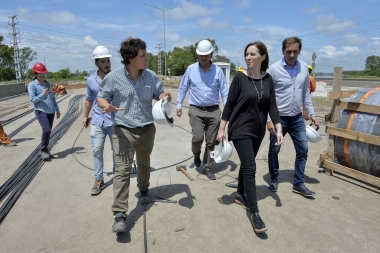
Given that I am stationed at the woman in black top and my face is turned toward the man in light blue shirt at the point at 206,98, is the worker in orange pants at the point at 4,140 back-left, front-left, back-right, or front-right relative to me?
front-left

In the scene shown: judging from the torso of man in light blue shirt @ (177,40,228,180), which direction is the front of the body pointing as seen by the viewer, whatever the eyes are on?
toward the camera

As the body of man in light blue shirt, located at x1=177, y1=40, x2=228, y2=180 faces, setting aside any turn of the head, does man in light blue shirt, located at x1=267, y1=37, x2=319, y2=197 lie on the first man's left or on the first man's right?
on the first man's left

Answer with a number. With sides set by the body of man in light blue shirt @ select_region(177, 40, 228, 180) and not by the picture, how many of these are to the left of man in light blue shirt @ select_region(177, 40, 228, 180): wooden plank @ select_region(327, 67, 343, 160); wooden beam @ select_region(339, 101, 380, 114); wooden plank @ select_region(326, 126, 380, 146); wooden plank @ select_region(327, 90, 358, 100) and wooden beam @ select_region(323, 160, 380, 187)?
5

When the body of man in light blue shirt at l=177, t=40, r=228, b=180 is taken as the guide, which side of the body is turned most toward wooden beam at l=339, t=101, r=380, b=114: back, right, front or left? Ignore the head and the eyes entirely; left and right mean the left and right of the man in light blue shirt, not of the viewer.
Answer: left

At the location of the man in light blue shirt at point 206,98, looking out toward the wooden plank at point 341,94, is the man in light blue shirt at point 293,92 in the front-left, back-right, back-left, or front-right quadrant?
front-right

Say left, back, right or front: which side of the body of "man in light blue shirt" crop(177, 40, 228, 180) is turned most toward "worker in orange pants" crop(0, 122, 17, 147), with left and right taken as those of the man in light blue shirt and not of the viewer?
right

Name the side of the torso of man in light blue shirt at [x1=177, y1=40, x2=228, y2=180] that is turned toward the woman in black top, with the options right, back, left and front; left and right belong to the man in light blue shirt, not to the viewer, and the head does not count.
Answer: front

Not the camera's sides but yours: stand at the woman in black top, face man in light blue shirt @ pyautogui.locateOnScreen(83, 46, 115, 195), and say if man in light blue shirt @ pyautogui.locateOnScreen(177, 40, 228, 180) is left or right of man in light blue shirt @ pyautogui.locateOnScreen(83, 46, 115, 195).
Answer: right
